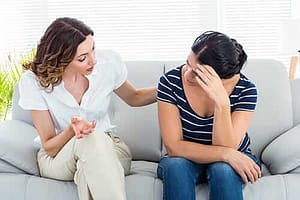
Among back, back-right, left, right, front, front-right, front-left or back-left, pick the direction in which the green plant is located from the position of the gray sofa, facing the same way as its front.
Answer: back-right

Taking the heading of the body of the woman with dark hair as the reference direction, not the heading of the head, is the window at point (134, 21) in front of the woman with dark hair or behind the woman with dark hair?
behind

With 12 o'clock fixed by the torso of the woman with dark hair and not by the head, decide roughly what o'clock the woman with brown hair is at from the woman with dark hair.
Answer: The woman with brown hair is roughly at 3 o'clock from the woman with dark hair.

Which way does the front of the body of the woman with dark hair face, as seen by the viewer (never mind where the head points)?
toward the camera

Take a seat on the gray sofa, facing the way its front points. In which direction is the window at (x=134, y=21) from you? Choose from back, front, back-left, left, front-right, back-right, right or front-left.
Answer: back

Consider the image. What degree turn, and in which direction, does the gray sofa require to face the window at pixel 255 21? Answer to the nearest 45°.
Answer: approximately 135° to its left

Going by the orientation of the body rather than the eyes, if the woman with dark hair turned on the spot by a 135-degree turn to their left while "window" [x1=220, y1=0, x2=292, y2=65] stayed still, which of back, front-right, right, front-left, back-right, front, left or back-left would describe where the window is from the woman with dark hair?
front-left

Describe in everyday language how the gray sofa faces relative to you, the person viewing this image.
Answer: facing the viewer

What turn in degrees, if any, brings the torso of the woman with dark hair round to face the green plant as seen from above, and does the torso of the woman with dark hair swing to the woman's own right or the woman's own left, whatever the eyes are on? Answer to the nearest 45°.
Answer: approximately 135° to the woman's own right
